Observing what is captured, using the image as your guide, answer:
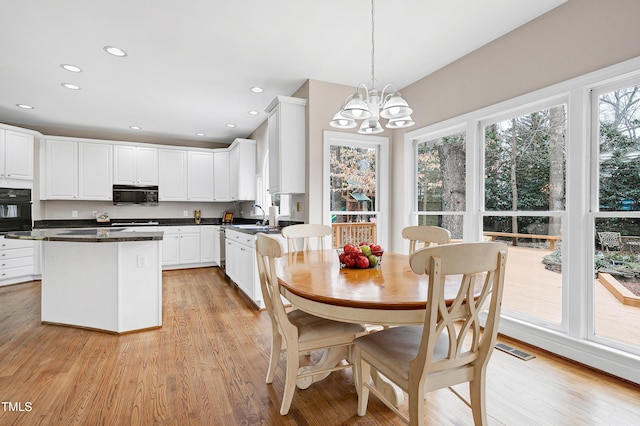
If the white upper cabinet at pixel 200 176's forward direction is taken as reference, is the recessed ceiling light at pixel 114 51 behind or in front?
in front

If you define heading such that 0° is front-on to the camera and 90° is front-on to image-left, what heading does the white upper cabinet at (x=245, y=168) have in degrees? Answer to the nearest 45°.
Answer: approximately 90°

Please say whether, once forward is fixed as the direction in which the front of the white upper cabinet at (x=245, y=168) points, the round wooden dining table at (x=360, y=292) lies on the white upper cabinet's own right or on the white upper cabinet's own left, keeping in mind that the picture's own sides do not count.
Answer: on the white upper cabinet's own left

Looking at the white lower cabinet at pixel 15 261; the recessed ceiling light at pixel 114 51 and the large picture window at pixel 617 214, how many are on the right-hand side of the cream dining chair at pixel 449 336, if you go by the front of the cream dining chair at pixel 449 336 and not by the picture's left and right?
1

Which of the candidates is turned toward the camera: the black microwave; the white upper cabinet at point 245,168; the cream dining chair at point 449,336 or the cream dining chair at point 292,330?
the black microwave

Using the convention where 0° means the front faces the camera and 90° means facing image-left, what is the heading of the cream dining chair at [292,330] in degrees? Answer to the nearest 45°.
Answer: approximately 225°

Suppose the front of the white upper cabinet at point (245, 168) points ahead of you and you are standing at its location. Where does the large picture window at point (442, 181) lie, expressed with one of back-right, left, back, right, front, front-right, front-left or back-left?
back-left

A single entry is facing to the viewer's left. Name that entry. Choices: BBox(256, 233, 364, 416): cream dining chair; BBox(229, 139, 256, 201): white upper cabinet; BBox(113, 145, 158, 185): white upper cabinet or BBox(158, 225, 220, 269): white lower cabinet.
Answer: BBox(229, 139, 256, 201): white upper cabinet
